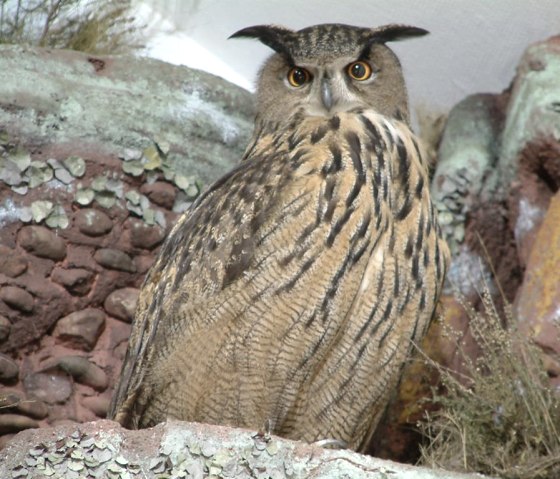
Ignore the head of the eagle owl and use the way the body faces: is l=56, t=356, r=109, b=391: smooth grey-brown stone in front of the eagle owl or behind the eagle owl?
behind

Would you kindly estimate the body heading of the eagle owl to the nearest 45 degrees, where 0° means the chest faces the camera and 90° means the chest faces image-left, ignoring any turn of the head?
approximately 315°

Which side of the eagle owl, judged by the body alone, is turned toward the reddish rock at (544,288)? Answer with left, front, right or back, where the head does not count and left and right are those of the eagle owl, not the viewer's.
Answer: left

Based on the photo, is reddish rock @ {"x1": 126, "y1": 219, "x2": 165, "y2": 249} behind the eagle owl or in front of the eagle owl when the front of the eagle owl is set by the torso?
behind

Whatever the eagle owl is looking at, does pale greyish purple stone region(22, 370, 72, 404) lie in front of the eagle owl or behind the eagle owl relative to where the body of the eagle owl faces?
behind

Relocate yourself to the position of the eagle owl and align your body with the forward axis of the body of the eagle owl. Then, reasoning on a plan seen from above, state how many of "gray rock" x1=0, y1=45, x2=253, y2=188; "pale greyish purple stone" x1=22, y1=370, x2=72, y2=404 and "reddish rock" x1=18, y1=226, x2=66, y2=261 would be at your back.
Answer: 3
